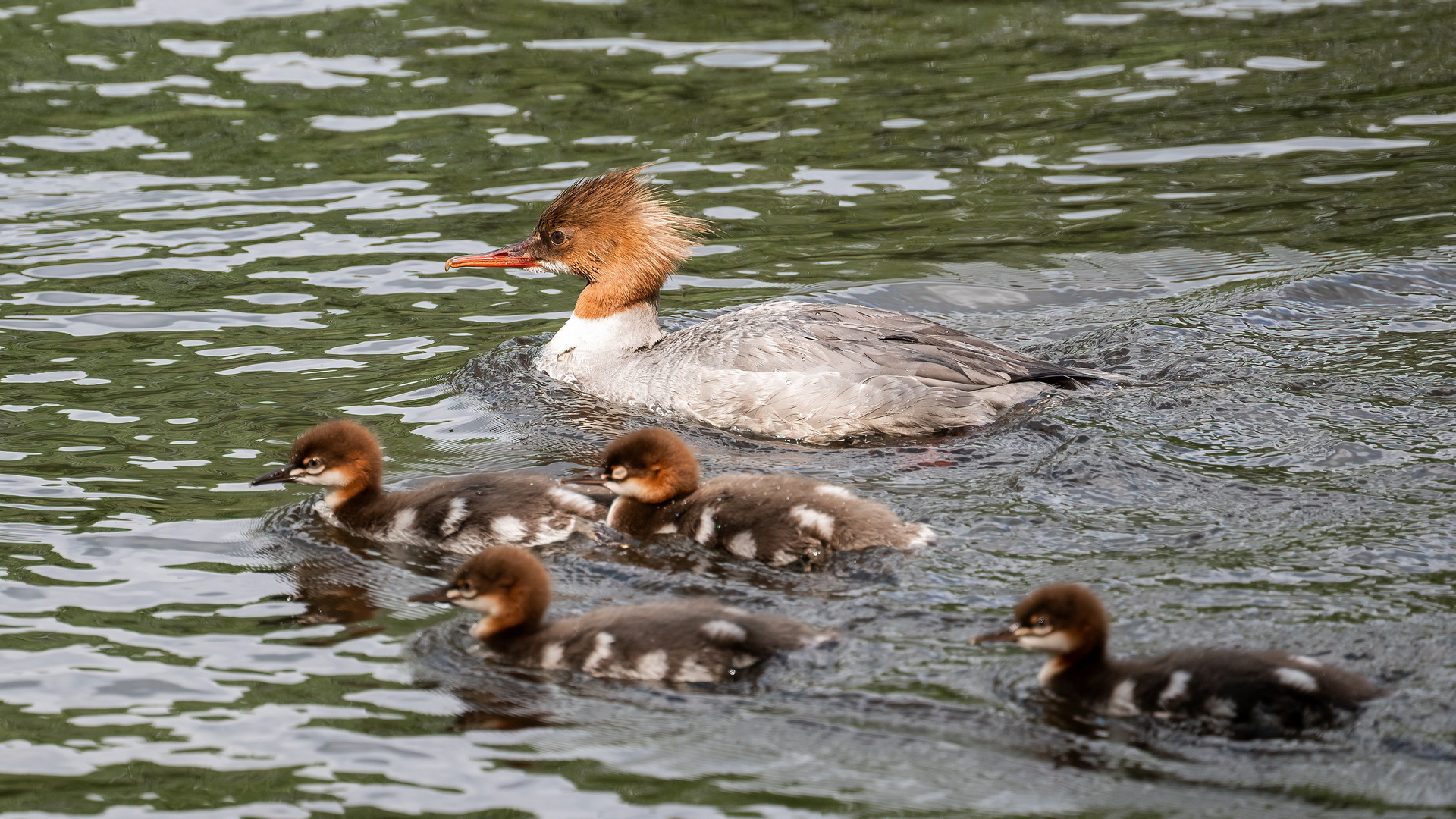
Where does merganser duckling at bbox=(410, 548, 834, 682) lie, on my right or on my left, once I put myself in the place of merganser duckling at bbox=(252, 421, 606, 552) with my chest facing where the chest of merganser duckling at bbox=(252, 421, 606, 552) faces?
on my left

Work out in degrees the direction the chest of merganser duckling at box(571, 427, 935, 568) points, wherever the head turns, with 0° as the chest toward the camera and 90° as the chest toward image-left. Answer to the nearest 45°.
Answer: approximately 90°

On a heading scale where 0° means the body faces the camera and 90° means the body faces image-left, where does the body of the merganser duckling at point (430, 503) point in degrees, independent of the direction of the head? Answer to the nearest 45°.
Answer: approximately 90°

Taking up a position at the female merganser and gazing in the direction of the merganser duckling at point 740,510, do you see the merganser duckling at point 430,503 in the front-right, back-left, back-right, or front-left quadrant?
front-right

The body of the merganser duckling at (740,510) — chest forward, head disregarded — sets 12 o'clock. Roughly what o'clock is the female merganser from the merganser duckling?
The female merganser is roughly at 3 o'clock from the merganser duckling.

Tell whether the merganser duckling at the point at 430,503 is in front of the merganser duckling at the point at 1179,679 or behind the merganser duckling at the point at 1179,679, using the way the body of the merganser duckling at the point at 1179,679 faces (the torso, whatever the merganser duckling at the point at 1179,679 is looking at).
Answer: in front

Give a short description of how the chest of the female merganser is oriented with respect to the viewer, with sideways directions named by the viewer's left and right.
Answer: facing to the left of the viewer

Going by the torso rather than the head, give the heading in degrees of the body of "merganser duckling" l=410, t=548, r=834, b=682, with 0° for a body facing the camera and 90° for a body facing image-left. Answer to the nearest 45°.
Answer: approximately 90°

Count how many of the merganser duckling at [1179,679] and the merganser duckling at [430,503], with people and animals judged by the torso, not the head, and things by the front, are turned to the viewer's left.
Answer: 2

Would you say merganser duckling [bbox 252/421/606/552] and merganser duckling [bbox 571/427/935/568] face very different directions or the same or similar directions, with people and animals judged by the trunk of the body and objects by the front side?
same or similar directions

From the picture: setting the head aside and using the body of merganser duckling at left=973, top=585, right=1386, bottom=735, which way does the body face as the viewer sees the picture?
to the viewer's left

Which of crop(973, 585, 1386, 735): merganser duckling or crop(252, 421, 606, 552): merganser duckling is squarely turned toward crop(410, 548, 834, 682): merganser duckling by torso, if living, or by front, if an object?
crop(973, 585, 1386, 735): merganser duckling

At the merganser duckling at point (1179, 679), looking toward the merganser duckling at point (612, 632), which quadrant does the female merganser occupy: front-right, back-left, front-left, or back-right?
front-right
